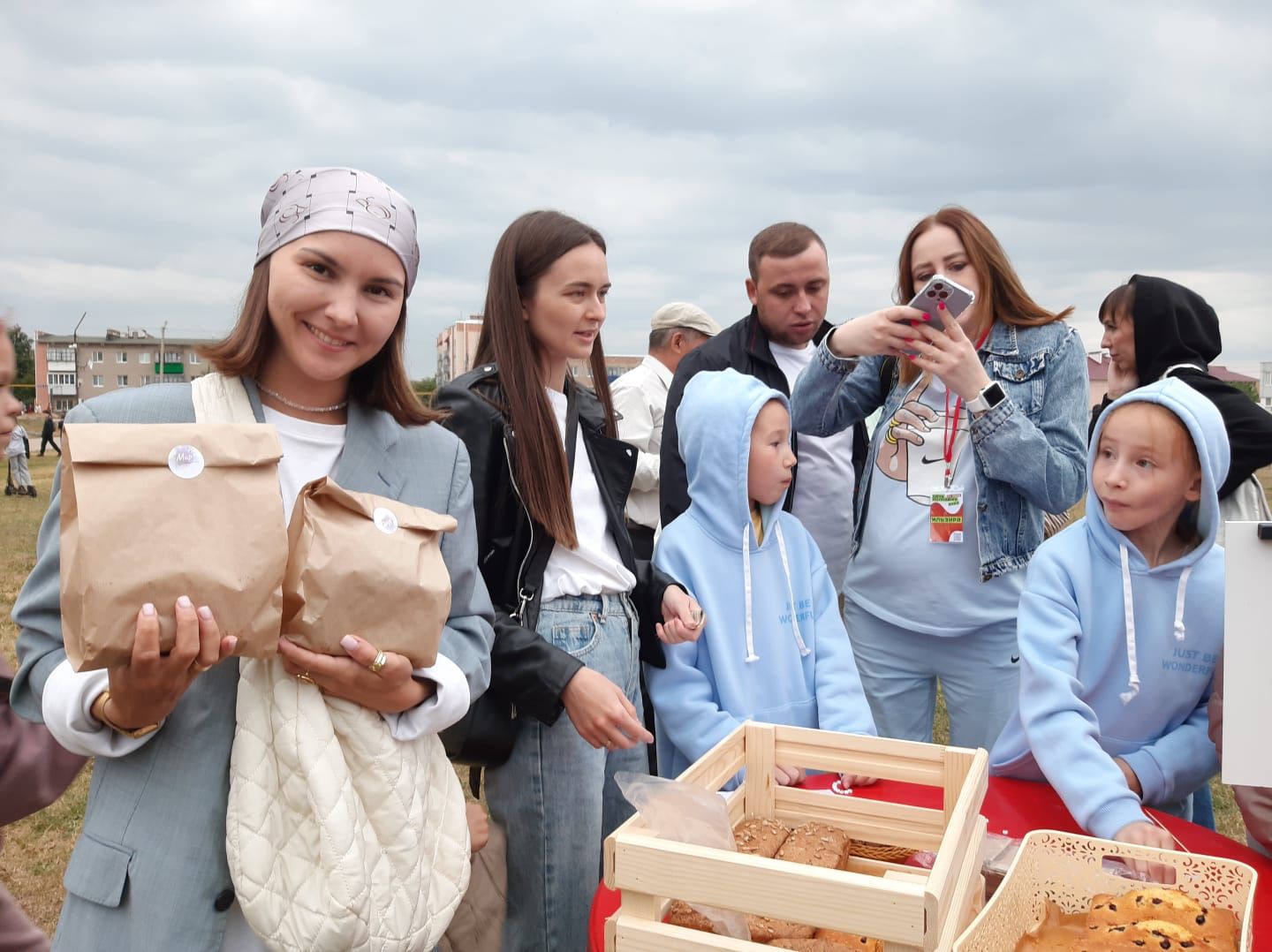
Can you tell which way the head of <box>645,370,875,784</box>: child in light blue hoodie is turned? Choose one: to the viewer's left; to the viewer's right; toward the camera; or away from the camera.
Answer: to the viewer's right

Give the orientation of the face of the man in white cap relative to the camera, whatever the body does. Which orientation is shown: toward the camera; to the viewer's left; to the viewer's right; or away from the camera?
to the viewer's right

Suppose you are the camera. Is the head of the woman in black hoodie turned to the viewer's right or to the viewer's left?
to the viewer's left

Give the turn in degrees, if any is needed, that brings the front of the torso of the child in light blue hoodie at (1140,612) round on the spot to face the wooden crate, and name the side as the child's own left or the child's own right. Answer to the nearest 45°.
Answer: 0° — they already face it

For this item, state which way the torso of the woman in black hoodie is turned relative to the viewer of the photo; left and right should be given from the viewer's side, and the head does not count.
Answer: facing to the left of the viewer

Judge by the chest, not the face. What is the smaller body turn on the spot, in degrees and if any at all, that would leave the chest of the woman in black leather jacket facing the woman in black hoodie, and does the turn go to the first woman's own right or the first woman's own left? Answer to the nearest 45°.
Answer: approximately 90° to the first woman's own left

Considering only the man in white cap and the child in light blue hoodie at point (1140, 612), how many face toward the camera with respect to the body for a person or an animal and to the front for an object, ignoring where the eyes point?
1
